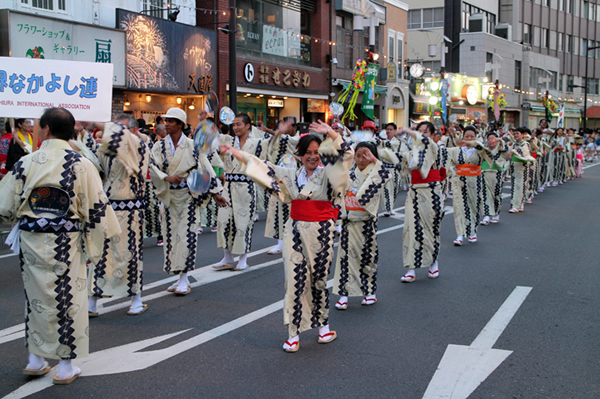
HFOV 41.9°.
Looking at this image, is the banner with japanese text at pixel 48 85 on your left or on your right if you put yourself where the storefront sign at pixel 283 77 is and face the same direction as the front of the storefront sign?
on your right

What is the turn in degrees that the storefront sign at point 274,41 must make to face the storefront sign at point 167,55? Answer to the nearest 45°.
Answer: approximately 90° to its right

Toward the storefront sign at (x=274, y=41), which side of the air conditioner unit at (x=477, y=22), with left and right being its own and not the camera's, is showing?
front

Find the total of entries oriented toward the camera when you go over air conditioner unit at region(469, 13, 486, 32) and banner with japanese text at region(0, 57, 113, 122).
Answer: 2

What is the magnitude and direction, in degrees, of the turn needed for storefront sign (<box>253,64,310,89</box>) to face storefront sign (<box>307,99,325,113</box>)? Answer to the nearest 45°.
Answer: approximately 90° to its left

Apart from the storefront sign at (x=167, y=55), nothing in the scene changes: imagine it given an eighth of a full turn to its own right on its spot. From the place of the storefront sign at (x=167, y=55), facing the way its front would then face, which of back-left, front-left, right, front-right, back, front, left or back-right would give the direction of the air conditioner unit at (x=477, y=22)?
back-left

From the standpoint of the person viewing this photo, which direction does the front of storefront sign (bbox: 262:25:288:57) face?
facing the viewer and to the right of the viewer

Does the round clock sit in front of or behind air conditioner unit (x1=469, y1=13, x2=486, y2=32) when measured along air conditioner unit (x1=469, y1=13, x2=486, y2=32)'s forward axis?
in front

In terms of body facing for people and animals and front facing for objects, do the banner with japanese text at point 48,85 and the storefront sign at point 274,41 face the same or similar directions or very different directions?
same or similar directions

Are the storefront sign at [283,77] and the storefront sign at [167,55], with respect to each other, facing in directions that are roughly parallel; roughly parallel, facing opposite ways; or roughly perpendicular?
roughly parallel

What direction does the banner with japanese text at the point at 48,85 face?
toward the camera

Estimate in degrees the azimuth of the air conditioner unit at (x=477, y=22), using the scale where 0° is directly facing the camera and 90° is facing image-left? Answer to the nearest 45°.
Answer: approximately 0°

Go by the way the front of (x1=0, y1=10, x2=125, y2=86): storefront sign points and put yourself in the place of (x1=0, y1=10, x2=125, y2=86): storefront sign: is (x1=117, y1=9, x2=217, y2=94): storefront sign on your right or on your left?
on your left

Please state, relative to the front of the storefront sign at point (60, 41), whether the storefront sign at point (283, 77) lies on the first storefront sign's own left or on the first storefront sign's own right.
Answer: on the first storefront sign's own left

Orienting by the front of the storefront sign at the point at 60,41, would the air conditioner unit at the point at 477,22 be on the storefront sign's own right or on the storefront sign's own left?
on the storefront sign's own left
